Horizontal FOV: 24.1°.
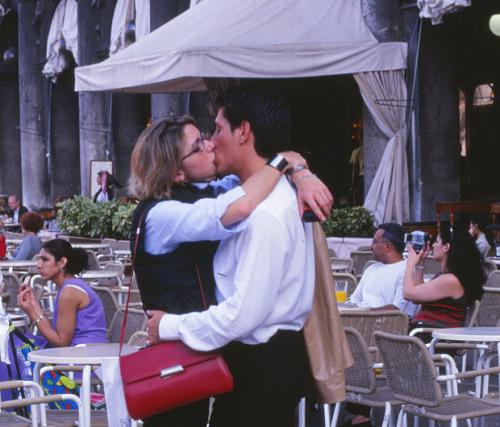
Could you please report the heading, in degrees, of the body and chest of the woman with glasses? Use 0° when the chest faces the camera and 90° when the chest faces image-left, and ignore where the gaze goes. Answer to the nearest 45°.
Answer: approximately 270°

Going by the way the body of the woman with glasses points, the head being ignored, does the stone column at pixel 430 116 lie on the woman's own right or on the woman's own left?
on the woman's own left

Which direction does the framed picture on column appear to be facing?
toward the camera

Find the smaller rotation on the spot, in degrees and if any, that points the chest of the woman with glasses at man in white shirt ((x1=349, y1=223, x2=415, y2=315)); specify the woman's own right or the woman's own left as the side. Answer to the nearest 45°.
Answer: approximately 90° to the woman's own left

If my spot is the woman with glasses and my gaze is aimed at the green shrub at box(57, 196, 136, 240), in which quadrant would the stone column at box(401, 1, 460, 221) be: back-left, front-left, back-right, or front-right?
front-right

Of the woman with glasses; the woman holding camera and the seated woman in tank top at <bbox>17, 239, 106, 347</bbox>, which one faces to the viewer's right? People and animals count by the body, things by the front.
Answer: the woman with glasses

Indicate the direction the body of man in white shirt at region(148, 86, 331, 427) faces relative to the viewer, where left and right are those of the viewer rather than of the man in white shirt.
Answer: facing to the left of the viewer

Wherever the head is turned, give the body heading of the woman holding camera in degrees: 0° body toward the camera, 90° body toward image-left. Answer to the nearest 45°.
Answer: approximately 90°

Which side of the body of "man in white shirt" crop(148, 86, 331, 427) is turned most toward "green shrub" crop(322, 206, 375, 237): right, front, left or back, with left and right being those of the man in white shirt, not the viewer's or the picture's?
right

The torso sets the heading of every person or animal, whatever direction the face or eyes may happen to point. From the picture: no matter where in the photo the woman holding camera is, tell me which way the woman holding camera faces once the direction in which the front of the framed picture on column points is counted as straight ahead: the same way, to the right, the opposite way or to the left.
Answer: to the right

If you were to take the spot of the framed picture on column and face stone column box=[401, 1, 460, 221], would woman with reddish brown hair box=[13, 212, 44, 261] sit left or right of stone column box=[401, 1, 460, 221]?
right

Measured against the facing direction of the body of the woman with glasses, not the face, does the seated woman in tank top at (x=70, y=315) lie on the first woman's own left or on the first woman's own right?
on the first woman's own left

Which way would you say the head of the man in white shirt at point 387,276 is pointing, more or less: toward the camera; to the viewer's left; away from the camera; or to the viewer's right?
to the viewer's left
